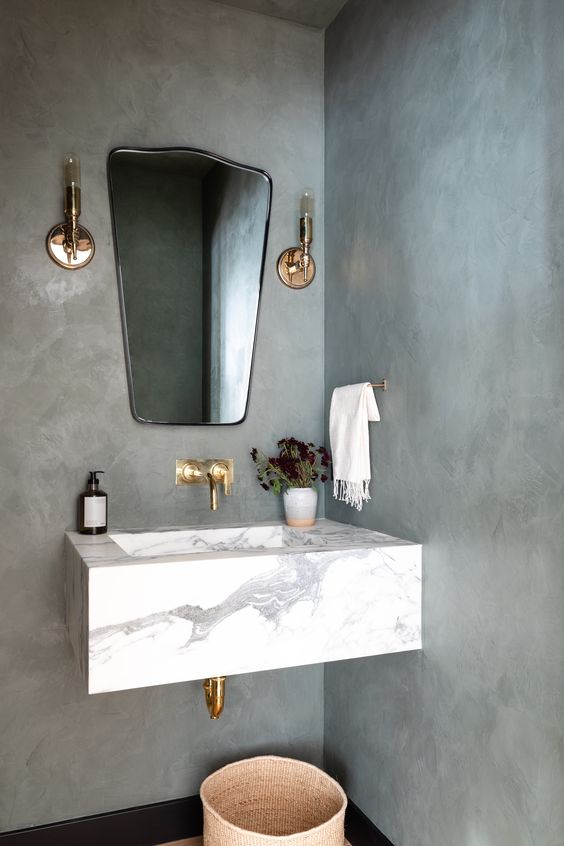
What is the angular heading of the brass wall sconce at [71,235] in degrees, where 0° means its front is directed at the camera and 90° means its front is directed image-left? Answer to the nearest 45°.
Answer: approximately 0°

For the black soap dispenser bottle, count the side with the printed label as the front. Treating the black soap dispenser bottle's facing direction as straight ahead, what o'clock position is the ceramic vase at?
The ceramic vase is roughly at 9 o'clock from the black soap dispenser bottle.

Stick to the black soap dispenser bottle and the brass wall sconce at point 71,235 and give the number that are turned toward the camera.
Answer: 2

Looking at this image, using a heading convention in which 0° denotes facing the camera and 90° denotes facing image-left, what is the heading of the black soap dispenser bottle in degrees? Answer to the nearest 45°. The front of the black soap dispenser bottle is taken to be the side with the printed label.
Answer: approximately 0°

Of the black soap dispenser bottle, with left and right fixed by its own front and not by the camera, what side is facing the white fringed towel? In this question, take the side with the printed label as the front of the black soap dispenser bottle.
left

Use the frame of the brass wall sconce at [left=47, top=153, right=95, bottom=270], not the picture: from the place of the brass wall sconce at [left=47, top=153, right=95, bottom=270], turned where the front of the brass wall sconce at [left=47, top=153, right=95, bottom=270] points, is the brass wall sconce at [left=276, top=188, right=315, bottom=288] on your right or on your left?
on your left
